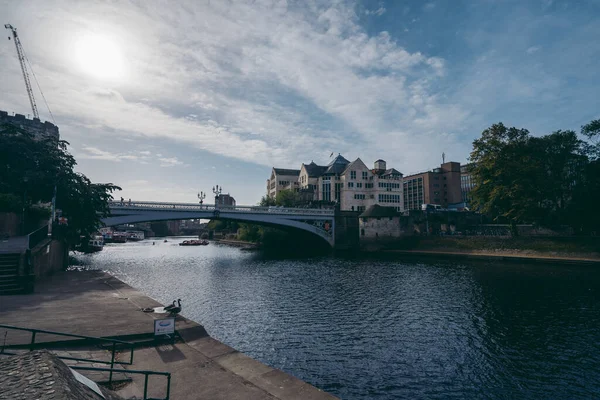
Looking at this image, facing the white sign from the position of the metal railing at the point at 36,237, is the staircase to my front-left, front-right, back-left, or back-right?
front-right

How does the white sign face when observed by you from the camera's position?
facing the viewer

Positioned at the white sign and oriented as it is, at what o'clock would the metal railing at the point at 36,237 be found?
The metal railing is roughly at 5 o'clock from the white sign.

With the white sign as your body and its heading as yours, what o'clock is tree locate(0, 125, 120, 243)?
The tree is roughly at 5 o'clock from the white sign.

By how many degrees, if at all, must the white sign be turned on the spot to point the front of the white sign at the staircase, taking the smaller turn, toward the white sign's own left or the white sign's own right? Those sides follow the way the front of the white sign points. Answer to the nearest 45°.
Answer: approximately 135° to the white sign's own right

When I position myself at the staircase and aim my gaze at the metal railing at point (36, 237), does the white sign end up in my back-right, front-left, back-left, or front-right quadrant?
back-right
